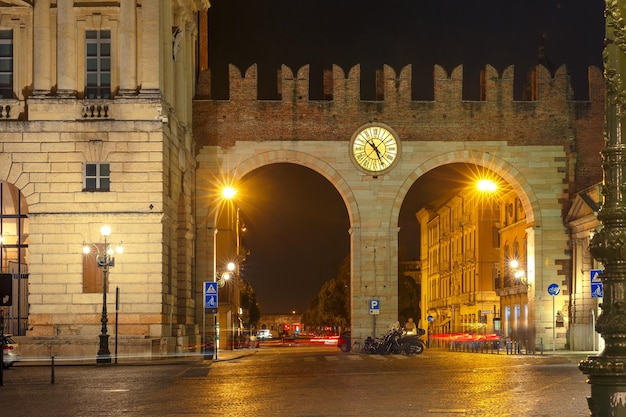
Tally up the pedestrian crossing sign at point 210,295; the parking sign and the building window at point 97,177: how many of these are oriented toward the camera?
3

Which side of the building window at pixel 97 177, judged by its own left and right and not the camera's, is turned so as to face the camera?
front

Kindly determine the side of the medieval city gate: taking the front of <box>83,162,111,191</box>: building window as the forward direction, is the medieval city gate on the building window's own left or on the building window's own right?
on the building window's own left

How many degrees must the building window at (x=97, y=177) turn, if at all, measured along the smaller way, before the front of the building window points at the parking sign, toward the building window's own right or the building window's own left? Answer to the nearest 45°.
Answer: approximately 135° to the building window's own left

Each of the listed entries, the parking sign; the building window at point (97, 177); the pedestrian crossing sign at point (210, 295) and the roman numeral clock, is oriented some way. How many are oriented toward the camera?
4

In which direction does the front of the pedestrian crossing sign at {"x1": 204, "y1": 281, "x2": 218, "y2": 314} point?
toward the camera

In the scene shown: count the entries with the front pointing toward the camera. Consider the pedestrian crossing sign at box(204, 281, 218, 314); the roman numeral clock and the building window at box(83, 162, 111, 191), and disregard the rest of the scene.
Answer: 3

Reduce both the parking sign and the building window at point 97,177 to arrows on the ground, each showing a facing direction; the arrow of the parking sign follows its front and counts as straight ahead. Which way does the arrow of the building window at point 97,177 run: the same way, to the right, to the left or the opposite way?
the same way

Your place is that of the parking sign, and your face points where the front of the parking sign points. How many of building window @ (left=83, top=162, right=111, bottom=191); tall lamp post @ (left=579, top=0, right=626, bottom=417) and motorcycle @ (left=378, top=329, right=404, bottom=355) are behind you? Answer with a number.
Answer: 0

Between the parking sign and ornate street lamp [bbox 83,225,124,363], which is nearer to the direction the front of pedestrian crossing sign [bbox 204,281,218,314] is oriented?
the ornate street lamp

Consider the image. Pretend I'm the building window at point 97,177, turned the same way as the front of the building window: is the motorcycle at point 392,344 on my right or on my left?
on my left

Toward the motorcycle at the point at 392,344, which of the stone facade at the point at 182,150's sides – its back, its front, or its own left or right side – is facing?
left

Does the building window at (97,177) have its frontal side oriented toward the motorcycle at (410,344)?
no

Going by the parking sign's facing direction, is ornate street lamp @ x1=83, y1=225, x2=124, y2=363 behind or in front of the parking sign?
in front

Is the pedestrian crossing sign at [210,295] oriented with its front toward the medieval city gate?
no
